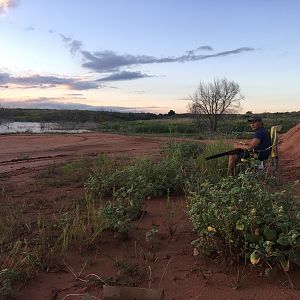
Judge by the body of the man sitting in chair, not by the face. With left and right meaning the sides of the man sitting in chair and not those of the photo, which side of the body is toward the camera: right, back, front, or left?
left

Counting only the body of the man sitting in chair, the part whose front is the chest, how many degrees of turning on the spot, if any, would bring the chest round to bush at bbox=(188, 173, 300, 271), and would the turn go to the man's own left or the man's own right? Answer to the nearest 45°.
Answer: approximately 90° to the man's own left
